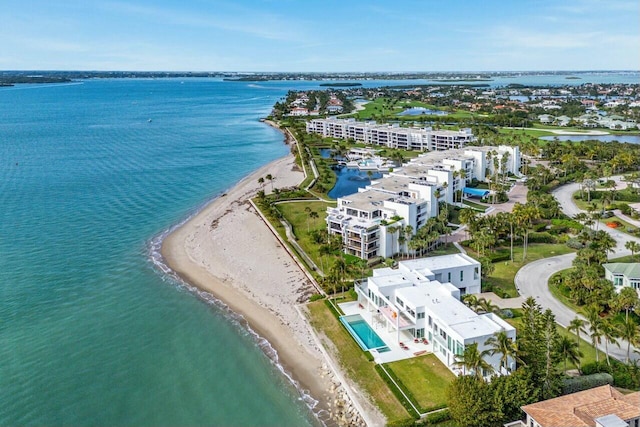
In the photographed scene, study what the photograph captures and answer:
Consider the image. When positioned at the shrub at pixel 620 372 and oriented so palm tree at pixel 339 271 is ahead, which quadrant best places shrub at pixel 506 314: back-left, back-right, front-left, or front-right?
front-right

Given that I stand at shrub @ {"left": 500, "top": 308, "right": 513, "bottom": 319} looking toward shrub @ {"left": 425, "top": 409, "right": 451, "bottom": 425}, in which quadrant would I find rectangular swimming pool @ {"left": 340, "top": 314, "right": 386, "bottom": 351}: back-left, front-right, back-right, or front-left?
front-right

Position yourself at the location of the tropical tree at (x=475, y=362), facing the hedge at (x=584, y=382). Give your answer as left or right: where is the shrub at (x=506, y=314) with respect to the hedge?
left

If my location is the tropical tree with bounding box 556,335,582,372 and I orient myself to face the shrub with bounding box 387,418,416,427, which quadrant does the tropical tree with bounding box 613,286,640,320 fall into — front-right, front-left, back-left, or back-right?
back-right

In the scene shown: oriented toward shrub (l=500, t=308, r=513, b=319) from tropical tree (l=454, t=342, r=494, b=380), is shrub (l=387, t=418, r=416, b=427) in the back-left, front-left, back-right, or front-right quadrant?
back-left
